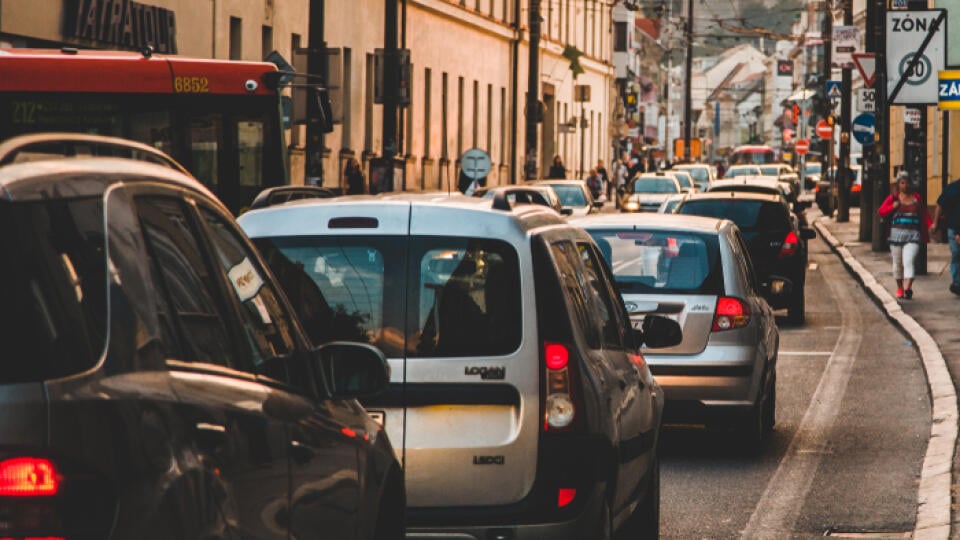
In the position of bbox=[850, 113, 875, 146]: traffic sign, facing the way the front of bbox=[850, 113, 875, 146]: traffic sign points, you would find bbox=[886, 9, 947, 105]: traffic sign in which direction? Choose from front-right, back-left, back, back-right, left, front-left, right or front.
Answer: front

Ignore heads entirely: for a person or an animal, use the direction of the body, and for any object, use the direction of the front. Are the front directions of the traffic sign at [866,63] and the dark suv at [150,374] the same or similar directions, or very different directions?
very different directions

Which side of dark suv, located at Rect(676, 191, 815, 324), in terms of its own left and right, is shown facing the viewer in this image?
back

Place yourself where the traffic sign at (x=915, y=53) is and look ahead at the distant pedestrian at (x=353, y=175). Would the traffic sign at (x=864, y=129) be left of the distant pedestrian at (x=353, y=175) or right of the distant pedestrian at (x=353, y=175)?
right

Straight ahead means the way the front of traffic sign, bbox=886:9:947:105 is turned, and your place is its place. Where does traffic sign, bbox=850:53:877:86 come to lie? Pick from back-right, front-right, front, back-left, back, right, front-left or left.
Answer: back

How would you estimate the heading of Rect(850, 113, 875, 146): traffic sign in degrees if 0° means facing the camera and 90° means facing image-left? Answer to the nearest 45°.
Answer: approximately 0°

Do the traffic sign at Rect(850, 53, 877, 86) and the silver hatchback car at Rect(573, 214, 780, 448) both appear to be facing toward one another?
yes

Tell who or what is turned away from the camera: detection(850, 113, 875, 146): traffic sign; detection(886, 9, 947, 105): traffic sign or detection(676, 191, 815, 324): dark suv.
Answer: the dark suv

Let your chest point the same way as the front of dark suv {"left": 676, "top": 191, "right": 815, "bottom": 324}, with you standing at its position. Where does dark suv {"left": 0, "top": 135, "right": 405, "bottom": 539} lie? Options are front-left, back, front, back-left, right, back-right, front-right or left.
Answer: back

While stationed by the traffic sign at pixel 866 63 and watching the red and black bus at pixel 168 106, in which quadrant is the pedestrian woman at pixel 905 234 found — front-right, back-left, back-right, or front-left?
front-left

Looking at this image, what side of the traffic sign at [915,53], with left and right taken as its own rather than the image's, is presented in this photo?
front

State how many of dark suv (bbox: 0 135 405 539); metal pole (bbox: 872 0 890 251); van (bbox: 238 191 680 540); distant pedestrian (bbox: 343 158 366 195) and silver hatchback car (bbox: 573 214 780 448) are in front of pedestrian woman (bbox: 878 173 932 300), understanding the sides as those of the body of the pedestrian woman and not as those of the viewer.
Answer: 3

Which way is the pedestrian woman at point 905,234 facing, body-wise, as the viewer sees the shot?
toward the camera

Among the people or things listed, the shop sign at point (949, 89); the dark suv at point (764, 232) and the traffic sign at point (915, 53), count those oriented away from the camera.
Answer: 1

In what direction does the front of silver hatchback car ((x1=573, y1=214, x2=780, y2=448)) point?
away from the camera

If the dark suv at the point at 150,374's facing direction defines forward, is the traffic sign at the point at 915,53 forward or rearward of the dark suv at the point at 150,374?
forward

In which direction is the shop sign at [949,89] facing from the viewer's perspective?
toward the camera
